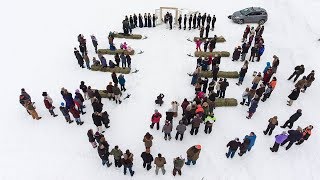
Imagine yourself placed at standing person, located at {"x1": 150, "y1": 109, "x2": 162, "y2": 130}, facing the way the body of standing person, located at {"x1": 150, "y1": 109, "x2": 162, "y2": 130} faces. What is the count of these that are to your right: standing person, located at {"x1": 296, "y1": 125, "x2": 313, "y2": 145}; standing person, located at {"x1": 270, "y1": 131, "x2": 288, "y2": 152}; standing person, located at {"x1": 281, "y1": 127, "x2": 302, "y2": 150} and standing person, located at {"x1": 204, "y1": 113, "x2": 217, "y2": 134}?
4

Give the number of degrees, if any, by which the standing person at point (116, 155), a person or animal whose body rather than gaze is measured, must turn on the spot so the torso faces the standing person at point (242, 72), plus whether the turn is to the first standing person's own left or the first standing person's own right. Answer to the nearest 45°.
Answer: approximately 45° to the first standing person's own right

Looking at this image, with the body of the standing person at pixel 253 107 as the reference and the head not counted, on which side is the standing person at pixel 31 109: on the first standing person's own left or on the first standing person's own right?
on the first standing person's own left

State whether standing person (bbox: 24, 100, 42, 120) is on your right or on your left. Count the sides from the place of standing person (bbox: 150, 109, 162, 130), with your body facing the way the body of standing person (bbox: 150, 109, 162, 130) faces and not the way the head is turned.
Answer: on your left

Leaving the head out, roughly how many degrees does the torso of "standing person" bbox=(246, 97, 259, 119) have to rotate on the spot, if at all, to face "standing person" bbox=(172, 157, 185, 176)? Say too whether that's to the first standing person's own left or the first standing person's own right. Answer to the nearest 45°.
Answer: approximately 90° to the first standing person's own left

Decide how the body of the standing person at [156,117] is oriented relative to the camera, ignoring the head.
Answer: away from the camera

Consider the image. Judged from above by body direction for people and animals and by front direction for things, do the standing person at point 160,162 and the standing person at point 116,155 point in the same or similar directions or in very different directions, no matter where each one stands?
same or similar directions

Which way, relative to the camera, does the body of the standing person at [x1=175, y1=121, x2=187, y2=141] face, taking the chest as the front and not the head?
away from the camera

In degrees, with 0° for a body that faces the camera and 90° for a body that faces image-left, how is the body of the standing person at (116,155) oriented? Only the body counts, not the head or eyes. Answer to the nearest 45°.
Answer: approximately 180°

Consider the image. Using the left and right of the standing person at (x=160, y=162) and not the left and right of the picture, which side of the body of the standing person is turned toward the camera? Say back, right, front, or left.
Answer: back

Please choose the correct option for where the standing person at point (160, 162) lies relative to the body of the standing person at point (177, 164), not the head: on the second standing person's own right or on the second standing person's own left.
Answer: on the second standing person's own left

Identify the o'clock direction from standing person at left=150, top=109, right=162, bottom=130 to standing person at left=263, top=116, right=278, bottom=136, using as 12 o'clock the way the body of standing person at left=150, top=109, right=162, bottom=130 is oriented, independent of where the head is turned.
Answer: standing person at left=263, top=116, right=278, bottom=136 is roughly at 3 o'clock from standing person at left=150, top=109, right=162, bottom=130.

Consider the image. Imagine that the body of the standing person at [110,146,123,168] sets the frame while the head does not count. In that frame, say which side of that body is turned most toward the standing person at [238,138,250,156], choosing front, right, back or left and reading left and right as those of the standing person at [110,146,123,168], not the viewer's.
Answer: right

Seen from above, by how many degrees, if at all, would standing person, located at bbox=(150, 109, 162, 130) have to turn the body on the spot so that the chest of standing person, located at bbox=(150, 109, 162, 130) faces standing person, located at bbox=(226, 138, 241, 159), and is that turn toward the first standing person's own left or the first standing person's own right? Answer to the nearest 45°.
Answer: approximately 135° to the first standing person's own right

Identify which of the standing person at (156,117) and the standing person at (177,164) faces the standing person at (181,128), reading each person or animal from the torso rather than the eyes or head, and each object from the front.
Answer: the standing person at (177,164)

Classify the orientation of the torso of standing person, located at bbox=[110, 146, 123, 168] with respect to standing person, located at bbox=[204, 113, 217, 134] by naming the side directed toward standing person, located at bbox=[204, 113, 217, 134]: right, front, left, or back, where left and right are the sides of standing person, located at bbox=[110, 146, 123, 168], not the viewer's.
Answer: right

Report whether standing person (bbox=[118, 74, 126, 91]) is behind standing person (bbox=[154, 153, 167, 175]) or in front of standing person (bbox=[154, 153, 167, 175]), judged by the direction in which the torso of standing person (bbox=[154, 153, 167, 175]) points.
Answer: in front

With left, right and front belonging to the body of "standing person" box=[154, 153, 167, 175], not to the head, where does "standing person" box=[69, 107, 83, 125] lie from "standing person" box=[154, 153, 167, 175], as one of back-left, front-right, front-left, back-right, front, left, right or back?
front-left
